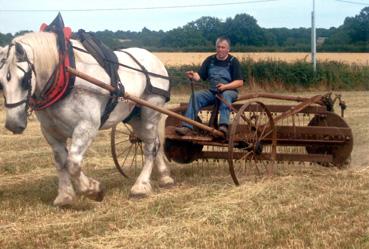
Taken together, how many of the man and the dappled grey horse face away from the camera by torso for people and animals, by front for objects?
0

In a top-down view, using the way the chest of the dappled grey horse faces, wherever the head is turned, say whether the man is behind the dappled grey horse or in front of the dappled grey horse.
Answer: behind

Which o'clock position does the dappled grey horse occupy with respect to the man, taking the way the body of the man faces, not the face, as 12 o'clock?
The dappled grey horse is roughly at 12 o'clock from the man.
